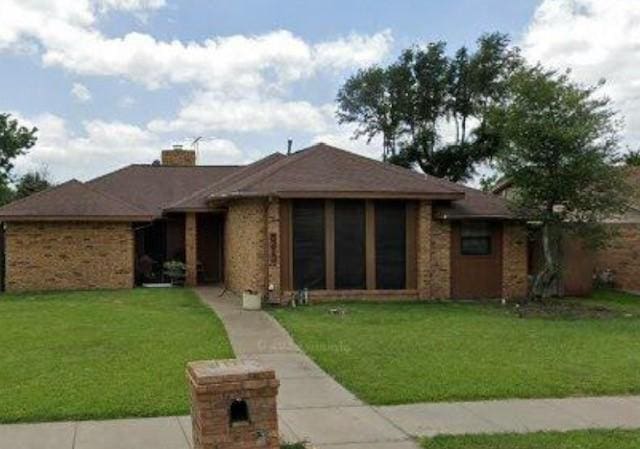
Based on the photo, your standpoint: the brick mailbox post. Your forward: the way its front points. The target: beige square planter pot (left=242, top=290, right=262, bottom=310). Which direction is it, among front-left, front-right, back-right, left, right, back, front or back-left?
back

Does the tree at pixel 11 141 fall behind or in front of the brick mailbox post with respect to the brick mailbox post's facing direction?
behind

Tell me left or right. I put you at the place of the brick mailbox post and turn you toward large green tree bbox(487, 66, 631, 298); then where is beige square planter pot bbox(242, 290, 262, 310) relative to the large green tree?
left

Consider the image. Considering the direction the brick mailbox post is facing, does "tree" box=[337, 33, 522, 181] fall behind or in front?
behind

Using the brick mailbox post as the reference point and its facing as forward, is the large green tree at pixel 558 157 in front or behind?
behind

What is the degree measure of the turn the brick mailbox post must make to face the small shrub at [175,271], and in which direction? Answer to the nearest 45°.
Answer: approximately 180°

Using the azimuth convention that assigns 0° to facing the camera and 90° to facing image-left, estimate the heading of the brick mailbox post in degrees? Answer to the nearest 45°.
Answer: approximately 0°

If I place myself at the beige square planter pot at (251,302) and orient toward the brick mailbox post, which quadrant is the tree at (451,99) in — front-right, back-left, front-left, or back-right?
back-left

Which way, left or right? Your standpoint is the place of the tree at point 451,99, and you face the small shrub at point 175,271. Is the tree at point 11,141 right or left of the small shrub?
right
